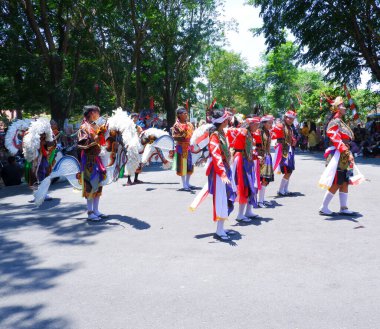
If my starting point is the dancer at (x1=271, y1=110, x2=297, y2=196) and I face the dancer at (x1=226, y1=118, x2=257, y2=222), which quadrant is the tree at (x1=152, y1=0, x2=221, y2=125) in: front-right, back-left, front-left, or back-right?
back-right

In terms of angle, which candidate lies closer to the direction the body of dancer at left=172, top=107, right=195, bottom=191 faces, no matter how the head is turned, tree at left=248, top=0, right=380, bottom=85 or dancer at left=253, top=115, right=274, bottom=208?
the dancer

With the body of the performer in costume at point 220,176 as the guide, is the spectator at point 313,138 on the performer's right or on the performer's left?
on the performer's left

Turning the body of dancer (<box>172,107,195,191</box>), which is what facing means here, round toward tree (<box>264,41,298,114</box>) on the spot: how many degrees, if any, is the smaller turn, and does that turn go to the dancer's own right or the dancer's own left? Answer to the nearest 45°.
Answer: approximately 135° to the dancer's own left

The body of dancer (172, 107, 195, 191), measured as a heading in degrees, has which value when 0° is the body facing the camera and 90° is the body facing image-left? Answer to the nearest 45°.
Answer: approximately 315°

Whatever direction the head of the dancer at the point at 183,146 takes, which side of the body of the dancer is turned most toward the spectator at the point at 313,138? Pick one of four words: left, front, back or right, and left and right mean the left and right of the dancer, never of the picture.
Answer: left

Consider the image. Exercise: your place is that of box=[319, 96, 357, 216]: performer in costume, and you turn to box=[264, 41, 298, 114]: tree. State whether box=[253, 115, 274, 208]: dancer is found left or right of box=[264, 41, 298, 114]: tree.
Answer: left
